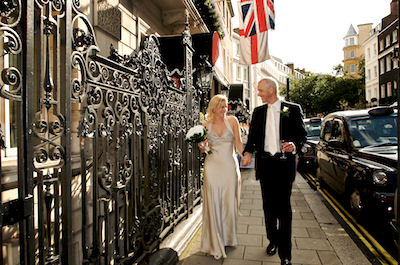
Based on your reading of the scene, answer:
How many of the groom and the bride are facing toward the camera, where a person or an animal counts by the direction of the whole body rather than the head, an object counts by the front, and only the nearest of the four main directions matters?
2

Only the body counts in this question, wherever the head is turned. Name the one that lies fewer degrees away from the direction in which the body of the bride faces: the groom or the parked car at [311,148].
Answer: the groom

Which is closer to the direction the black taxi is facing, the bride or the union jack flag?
the bride

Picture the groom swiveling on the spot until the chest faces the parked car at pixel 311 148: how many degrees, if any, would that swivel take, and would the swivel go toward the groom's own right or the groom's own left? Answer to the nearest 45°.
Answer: approximately 180°

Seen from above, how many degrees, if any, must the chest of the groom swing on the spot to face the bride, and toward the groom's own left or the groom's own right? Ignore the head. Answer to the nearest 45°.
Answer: approximately 90° to the groom's own right

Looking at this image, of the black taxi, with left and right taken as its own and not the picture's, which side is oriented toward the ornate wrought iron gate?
right

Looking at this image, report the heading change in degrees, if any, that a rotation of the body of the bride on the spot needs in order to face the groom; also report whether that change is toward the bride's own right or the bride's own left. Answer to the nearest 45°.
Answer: approximately 90° to the bride's own left

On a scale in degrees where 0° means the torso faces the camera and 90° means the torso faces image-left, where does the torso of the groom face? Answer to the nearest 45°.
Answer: approximately 0°

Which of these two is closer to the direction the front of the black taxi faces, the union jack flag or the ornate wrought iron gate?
the ornate wrought iron gate

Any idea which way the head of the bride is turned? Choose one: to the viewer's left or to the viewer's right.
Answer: to the viewer's right

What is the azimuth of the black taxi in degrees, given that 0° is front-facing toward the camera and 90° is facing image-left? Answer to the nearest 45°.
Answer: approximately 315°

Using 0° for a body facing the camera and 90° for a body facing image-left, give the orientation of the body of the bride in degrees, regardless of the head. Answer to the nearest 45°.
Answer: approximately 0°
